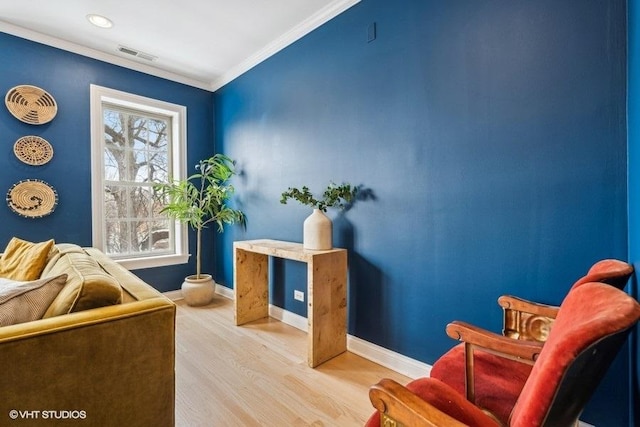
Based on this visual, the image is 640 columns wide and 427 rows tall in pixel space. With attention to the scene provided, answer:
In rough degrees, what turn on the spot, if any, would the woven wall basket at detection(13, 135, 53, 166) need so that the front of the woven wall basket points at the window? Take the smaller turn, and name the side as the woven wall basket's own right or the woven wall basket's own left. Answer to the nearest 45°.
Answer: approximately 90° to the woven wall basket's own left

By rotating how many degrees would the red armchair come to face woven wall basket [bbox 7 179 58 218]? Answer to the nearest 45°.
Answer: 0° — it already faces it

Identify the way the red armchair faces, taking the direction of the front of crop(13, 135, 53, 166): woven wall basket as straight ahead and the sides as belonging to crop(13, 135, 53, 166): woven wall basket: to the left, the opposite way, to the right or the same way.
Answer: the opposite way

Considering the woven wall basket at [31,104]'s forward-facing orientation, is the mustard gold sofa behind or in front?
in front

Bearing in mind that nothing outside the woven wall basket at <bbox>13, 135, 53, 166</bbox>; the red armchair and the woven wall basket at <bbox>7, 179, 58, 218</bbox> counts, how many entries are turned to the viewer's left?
1

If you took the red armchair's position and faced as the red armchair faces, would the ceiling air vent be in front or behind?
in front

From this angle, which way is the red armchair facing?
to the viewer's left
